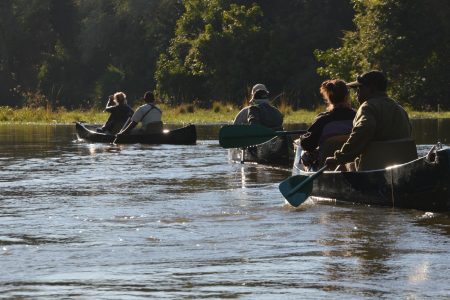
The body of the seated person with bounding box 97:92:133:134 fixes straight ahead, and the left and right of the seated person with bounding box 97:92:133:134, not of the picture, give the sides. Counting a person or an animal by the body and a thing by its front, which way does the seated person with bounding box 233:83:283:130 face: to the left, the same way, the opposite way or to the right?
to the right

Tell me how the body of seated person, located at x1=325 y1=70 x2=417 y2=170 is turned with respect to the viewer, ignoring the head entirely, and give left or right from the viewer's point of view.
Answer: facing away from the viewer and to the left of the viewer

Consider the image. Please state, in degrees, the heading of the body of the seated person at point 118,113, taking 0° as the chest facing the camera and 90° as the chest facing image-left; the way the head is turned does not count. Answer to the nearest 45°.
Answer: approximately 90°

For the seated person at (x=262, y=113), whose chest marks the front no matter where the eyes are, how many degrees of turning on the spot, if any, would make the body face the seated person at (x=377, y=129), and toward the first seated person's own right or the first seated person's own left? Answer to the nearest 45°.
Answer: approximately 180°

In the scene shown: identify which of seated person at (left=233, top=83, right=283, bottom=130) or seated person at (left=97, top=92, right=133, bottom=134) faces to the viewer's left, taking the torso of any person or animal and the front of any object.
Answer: seated person at (left=97, top=92, right=133, bottom=134)

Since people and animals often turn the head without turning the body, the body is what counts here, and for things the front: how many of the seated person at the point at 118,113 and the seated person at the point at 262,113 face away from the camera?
1

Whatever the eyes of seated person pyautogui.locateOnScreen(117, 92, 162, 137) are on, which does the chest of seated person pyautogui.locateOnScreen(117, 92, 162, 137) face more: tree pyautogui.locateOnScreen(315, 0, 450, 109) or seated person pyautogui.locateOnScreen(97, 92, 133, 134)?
the seated person

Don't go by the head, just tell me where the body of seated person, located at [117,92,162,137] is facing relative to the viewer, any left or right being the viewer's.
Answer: facing away from the viewer and to the left of the viewer

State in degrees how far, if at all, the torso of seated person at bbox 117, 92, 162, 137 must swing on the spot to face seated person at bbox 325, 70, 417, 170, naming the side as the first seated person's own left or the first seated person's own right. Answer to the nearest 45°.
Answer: approximately 135° to the first seated person's own left

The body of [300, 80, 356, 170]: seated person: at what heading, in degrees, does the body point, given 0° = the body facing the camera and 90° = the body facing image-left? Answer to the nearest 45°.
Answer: approximately 135°

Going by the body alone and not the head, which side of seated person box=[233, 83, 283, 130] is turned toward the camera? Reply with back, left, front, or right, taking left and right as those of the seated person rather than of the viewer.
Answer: back
